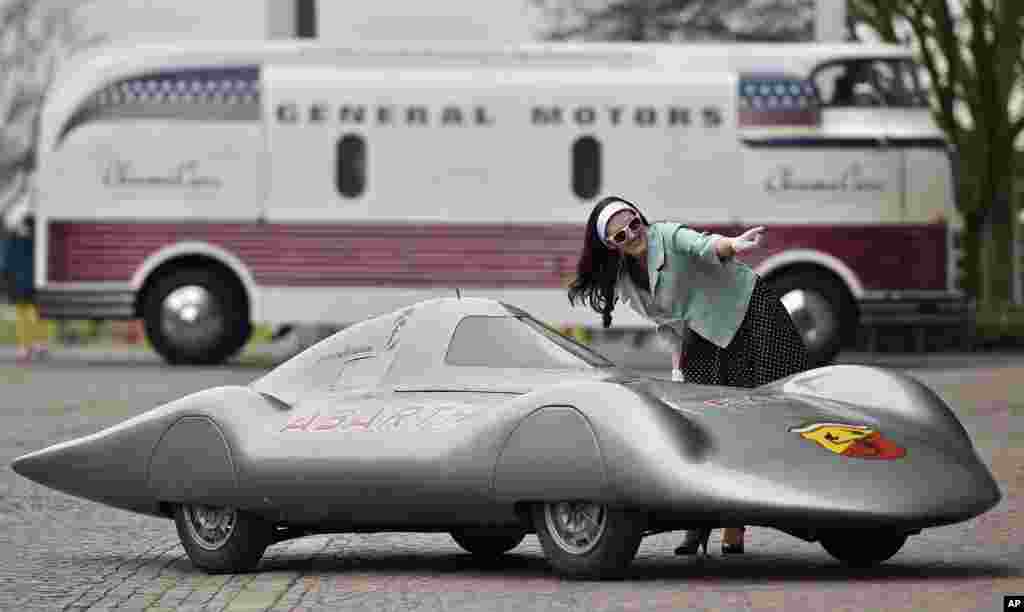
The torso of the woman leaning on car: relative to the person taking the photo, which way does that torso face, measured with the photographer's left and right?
facing the viewer and to the left of the viewer

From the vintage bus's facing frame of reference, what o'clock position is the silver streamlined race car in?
The silver streamlined race car is roughly at 3 o'clock from the vintage bus.

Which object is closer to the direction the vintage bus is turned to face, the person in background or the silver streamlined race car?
the silver streamlined race car

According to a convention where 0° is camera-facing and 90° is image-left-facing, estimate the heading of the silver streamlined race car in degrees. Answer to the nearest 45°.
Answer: approximately 315°

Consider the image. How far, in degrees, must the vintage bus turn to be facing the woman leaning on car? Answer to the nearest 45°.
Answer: approximately 90° to its right

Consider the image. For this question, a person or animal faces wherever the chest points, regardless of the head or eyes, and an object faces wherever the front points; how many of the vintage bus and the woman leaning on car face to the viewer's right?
1

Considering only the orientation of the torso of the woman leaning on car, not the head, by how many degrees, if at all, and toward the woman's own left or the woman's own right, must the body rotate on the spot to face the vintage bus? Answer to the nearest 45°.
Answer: approximately 135° to the woman's own right

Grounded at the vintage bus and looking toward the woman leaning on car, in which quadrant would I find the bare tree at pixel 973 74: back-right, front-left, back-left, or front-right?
back-left

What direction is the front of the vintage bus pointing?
to the viewer's right

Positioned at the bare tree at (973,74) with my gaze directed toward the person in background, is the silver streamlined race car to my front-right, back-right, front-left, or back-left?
front-left

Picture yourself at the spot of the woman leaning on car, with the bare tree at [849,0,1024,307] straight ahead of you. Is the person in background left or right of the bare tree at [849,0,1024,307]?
left

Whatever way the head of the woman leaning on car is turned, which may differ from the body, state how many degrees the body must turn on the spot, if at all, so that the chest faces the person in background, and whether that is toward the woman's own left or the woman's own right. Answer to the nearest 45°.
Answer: approximately 90° to the woman's own right

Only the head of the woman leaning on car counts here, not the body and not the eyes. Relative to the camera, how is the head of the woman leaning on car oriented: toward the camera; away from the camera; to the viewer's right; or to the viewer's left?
toward the camera

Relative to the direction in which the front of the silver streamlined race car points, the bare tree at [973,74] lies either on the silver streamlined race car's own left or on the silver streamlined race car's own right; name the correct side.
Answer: on the silver streamlined race car's own left
